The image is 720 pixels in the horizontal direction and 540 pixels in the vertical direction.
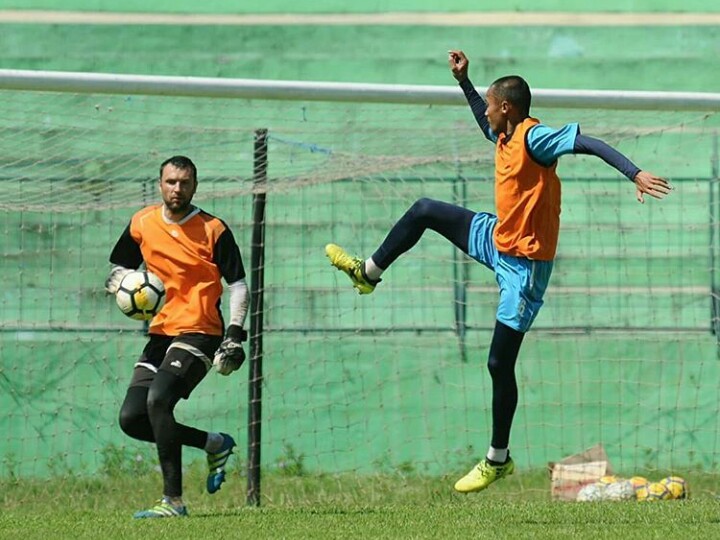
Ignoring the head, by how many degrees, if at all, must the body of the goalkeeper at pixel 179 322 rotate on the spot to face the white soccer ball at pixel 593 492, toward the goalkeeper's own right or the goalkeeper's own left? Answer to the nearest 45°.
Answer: approximately 135° to the goalkeeper's own left

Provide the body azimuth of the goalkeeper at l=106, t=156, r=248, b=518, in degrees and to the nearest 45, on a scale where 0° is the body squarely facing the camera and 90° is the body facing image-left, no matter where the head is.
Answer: approximately 45°

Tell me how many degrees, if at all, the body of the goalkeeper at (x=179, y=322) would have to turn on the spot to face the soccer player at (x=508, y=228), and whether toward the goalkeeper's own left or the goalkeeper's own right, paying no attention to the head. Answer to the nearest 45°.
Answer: approximately 90° to the goalkeeper's own left

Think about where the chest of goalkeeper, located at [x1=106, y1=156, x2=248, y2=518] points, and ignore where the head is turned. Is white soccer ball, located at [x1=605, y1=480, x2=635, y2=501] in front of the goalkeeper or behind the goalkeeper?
behind
